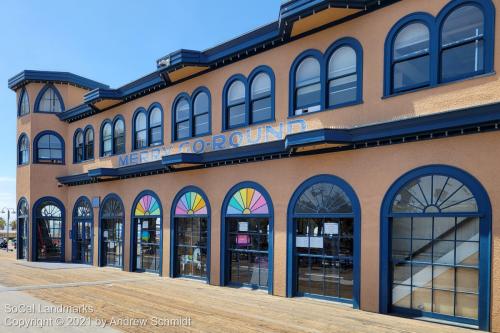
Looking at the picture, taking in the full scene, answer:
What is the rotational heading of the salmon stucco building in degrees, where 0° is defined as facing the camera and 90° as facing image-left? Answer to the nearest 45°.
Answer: approximately 45°
